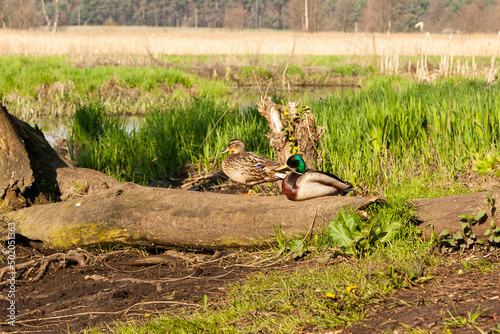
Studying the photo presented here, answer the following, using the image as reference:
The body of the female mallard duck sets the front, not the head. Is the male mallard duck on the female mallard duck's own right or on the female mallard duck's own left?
on the female mallard duck's own left

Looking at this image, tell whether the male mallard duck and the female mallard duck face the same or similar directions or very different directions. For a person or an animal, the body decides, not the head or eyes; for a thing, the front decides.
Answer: same or similar directions

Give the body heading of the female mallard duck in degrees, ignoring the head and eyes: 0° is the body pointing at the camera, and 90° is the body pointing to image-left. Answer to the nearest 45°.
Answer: approximately 90°

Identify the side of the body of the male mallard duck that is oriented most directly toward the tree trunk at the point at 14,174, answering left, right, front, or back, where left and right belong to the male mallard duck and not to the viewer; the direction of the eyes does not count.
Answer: front

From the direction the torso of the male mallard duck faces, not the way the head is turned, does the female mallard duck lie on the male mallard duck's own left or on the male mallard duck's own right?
on the male mallard duck's own right

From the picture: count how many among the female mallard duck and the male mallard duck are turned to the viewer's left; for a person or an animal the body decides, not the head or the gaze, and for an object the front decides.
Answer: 2

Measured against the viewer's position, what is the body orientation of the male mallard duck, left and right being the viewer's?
facing to the left of the viewer
